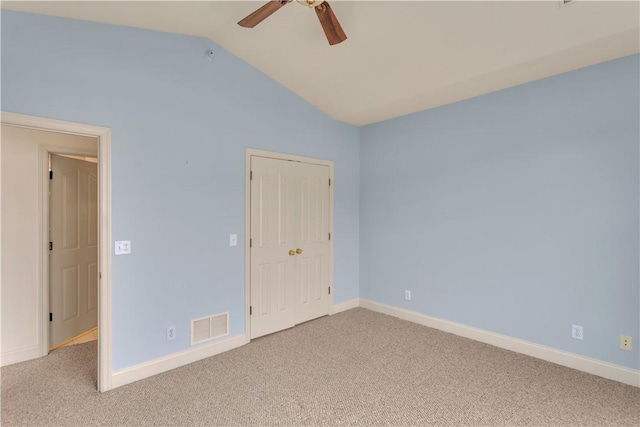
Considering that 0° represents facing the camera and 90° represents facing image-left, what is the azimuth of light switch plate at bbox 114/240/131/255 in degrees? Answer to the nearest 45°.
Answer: approximately 0°

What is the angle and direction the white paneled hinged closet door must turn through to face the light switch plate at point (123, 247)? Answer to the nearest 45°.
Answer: approximately 90° to its right

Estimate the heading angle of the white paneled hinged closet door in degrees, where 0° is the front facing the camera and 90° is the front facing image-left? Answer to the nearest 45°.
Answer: approximately 315°

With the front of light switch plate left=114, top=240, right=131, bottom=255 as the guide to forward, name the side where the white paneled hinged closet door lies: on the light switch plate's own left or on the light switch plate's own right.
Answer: on the light switch plate's own left

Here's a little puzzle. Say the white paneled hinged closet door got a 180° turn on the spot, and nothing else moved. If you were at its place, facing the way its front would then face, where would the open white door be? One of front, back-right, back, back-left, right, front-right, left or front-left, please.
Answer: front-left

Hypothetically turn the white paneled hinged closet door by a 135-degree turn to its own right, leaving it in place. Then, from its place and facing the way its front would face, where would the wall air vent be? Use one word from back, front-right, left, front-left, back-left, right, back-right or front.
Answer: front-left
